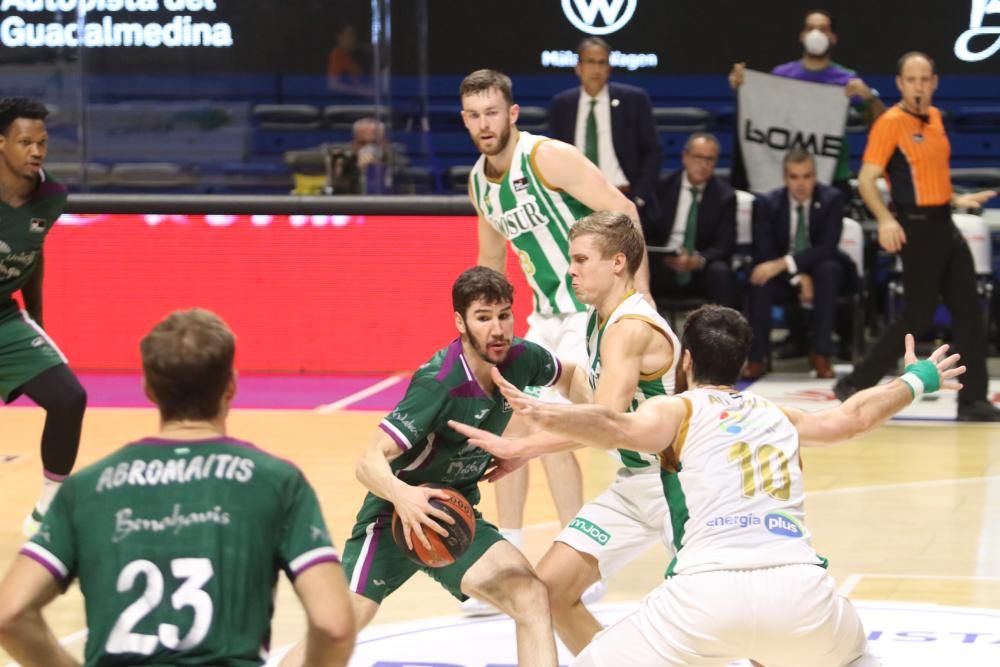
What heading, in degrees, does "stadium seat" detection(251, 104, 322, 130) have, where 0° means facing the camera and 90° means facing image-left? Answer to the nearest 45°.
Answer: approximately 0°

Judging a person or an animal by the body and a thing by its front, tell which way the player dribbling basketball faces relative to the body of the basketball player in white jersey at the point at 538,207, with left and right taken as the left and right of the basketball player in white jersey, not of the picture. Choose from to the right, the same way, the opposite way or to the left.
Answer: to the left

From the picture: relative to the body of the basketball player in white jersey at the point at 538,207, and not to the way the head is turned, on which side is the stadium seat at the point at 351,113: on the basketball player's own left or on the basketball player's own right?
on the basketball player's own right

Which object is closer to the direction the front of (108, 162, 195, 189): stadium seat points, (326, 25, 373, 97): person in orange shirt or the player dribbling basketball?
the player dribbling basketball

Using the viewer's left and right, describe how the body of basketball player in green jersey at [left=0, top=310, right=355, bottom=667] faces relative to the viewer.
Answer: facing away from the viewer

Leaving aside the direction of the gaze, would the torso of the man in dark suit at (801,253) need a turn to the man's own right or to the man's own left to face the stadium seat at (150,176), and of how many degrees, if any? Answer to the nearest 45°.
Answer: approximately 90° to the man's own right

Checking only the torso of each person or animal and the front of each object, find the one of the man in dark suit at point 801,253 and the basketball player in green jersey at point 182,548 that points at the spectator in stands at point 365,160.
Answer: the basketball player in green jersey
